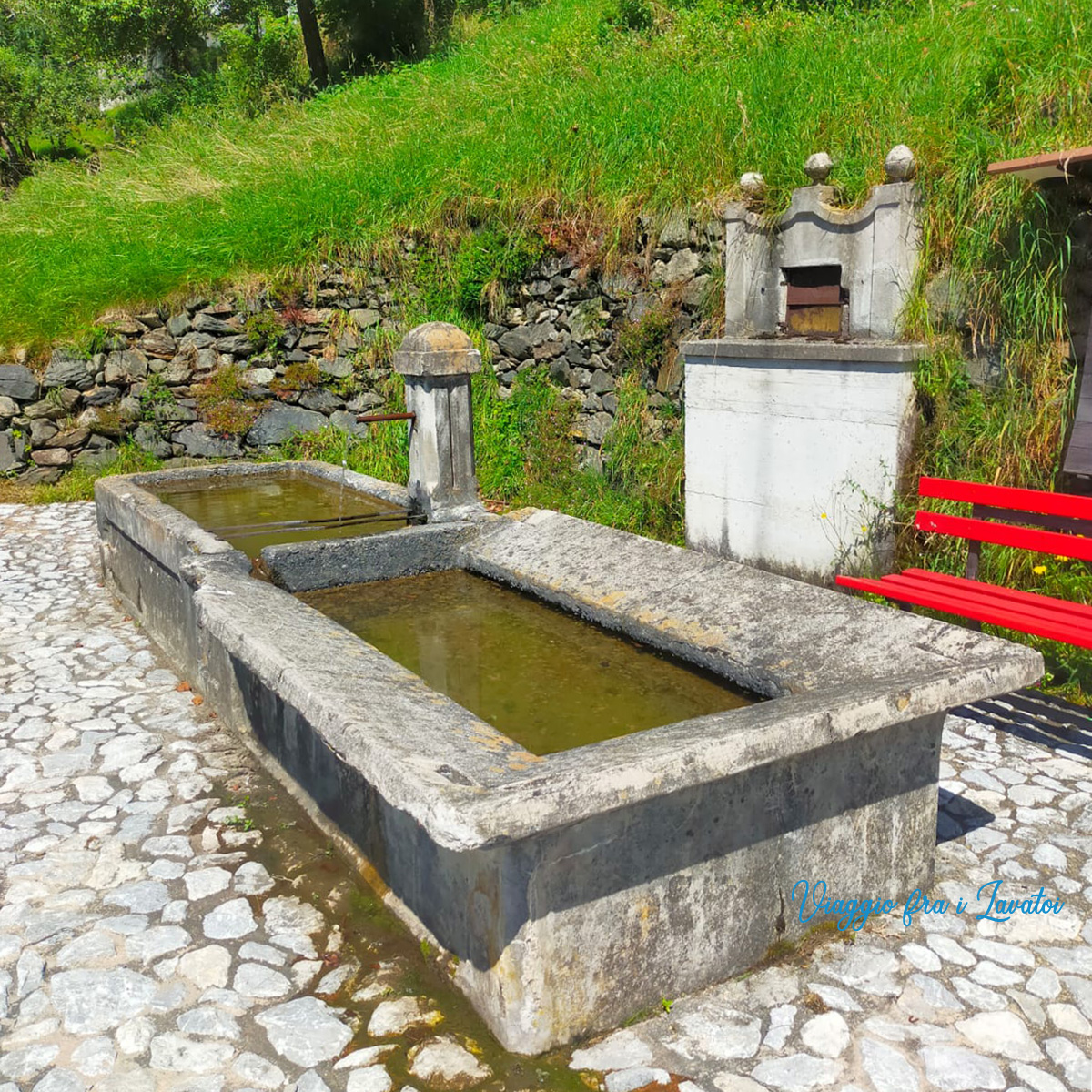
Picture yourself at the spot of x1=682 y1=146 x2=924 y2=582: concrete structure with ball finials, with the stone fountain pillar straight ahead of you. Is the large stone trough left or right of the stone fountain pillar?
left

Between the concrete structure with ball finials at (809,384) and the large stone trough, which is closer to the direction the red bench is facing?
the large stone trough

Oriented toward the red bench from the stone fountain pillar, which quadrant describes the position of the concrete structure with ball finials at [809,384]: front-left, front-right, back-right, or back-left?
front-left

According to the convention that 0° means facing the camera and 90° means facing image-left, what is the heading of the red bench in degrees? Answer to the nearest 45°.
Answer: approximately 45°

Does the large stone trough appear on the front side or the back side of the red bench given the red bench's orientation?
on the front side

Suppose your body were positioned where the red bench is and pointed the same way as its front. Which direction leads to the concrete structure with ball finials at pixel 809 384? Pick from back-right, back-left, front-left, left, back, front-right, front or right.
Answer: right

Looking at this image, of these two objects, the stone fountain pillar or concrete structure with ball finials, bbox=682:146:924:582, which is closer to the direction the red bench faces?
the stone fountain pillar

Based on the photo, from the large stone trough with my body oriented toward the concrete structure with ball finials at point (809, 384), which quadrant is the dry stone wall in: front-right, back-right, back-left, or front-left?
front-left

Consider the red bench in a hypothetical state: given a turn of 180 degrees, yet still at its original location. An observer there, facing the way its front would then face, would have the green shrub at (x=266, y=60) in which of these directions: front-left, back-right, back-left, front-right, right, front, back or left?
left

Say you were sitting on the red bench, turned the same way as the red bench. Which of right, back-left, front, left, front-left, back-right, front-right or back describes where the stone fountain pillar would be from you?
front-right

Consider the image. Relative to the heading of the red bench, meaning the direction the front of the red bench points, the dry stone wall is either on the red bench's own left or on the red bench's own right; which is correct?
on the red bench's own right
